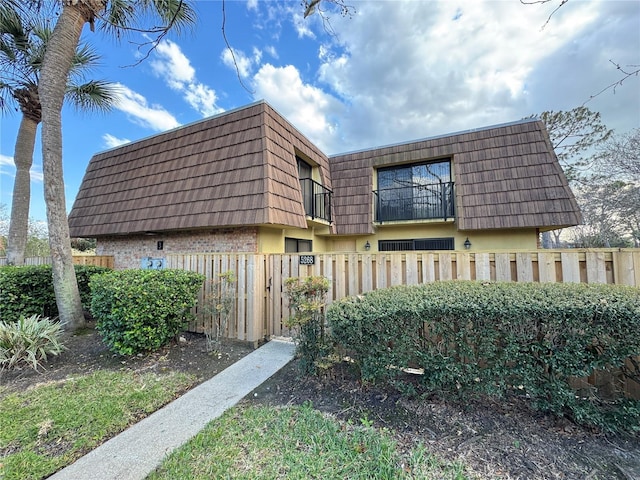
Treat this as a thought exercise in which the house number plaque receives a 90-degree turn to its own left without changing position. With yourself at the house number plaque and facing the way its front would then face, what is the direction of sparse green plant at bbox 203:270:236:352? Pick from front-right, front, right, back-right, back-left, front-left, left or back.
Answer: back

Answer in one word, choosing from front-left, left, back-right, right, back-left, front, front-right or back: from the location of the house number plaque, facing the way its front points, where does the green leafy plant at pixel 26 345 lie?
right

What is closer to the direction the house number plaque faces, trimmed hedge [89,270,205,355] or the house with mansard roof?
the trimmed hedge

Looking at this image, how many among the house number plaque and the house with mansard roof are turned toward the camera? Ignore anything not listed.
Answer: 2

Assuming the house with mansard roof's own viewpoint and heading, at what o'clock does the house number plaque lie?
The house number plaque is roughly at 12 o'clock from the house with mansard roof.

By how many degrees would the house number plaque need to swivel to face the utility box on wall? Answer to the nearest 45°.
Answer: approximately 135° to its right

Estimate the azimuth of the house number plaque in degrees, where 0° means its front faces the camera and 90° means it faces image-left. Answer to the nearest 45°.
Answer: approximately 0°

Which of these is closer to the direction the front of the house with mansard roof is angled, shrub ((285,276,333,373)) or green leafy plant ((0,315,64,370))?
the shrub

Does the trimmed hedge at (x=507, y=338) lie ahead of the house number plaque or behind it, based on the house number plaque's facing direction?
ahead

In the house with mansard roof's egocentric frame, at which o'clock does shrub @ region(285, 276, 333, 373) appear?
The shrub is roughly at 12 o'clock from the house with mansard roof.

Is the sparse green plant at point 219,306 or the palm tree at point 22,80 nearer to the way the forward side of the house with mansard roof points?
the sparse green plant

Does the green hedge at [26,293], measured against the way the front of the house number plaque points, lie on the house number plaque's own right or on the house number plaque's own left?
on the house number plaque's own right

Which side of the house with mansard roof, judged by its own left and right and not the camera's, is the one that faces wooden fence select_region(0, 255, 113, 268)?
right

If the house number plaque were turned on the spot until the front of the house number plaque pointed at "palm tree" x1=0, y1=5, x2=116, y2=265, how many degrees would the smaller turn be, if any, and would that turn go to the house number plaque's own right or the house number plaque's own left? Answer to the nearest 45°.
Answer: approximately 90° to the house number plaque's own right
